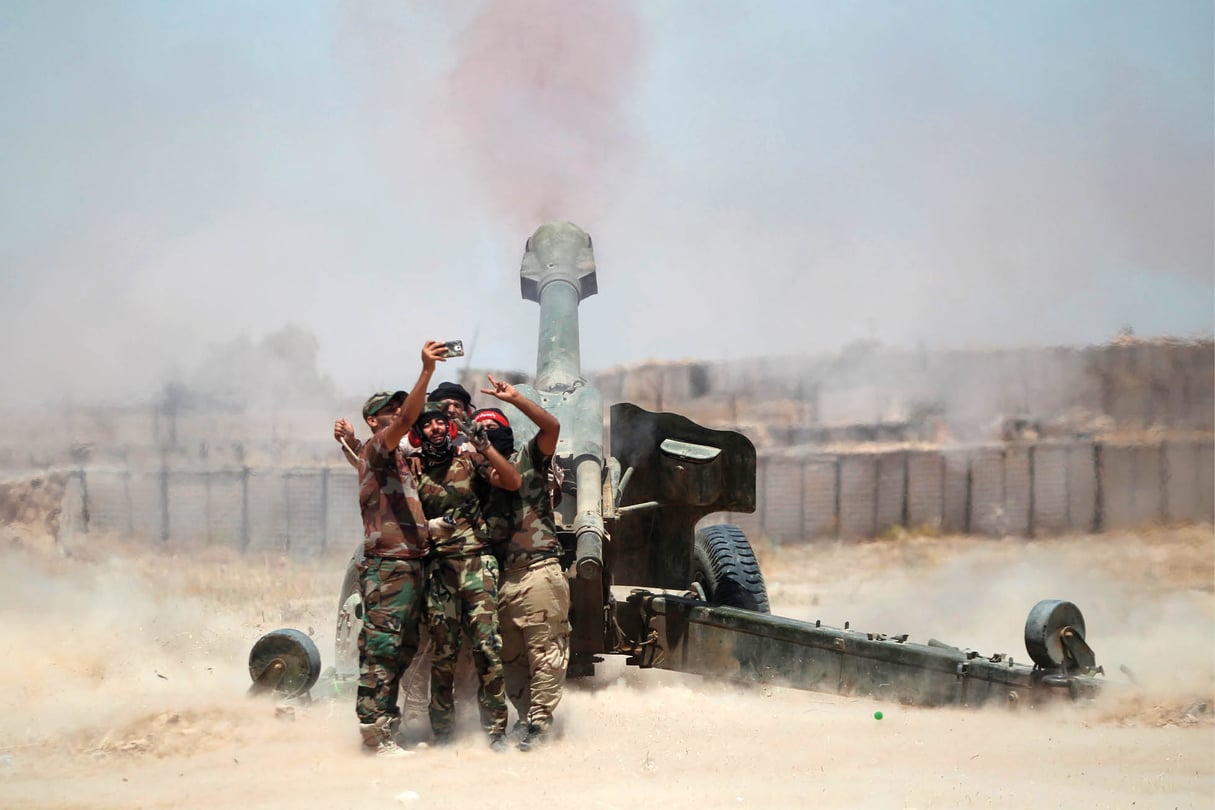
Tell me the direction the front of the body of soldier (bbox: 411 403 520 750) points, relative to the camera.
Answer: toward the camera

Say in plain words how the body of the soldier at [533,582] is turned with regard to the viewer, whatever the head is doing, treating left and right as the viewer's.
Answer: facing the viewer and to the left of the viewer

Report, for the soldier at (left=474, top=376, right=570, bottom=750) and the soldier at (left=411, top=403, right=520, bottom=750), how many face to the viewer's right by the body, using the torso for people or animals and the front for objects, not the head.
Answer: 0

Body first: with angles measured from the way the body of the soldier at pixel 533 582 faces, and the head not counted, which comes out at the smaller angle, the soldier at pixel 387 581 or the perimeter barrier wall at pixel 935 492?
the soldier

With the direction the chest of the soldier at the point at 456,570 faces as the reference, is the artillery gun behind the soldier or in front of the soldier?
behind

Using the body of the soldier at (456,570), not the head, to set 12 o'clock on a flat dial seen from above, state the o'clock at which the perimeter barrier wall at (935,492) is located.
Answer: The perimeter barrier wall is roughly at 7 o'clock from the soldier.
